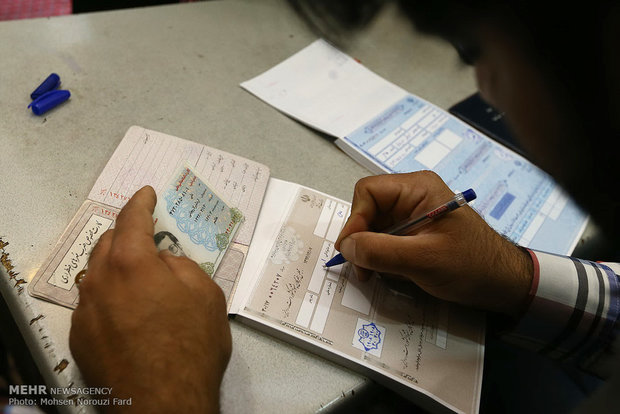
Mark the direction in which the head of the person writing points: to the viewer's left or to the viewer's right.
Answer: to the viewer's left

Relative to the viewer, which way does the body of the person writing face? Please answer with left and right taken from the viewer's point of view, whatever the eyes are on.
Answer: facing to the left of the viewer
